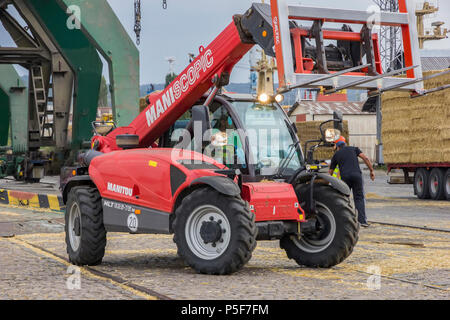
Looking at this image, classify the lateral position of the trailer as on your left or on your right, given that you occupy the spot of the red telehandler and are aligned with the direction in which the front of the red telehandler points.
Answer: on your left

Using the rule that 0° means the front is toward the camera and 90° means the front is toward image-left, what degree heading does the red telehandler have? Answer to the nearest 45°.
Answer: approximately 315°

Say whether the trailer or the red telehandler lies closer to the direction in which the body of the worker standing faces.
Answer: the trailer

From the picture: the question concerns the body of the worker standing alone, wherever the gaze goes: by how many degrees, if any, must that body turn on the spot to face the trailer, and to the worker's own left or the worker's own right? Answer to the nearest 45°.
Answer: approximately 45° to the worker's own right

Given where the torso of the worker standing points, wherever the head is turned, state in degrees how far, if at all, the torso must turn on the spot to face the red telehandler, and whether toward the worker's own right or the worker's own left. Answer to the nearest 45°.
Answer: approximately 135° to the worker's own left
